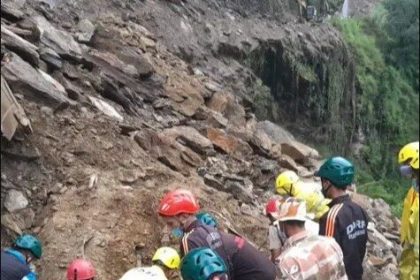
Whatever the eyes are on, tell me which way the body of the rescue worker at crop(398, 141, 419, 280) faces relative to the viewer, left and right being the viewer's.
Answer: facing to the left of the viewer

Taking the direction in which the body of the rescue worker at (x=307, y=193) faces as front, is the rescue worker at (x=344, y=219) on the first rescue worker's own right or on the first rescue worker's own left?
on the first rescue worker's own left

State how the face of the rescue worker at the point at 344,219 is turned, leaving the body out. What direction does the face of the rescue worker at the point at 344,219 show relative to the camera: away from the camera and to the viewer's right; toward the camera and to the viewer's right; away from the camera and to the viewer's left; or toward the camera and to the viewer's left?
away from the camera and to the viewer's left

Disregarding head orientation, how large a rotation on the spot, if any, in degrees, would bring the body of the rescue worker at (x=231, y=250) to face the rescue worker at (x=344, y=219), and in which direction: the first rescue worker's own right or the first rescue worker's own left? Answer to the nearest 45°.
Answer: approximately 135° to the first rescue worker's own right

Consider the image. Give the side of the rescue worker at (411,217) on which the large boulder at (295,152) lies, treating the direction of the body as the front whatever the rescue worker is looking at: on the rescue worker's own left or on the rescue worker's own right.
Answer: on the rescue worker's own right

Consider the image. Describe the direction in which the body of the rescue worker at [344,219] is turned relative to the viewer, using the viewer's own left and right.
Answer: facing away from the viewer and to the left of the viewer

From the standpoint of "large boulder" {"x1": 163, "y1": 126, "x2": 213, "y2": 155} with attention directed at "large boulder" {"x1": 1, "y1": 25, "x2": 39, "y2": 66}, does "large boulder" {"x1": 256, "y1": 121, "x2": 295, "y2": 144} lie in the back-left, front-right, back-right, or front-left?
back-right

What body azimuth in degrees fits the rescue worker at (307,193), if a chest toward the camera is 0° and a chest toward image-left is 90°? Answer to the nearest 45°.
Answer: approximately 90°
